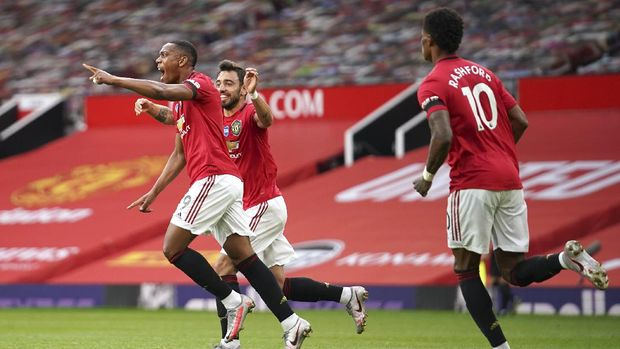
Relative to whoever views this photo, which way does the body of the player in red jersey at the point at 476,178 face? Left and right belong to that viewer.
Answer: facing away from the viewer and to the left of the viewer

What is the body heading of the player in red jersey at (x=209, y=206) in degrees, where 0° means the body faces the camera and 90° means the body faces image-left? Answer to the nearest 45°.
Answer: approximately 90°

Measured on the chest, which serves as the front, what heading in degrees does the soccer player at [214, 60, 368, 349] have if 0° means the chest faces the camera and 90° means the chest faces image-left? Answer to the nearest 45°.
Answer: approximately 45°

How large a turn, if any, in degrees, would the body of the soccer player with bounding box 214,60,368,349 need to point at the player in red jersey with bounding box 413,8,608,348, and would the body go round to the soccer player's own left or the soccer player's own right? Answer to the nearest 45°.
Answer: approximately 90° to the soccer player's own left

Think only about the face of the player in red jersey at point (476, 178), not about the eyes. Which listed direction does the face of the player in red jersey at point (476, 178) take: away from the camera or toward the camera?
away from the camera

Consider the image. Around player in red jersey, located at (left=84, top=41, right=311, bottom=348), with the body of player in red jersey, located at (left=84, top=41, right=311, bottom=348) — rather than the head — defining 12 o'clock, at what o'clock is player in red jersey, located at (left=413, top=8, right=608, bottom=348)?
player in red jersey, located at (left=413, top=8, right=608, bottom=348) is roughly at 7 o'clock from player in red jersey, located at (left=84, top=41, right=311, bottom=348).
